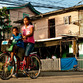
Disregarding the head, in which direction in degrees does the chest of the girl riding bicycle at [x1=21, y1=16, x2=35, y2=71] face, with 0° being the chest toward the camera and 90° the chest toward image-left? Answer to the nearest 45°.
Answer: approximately 45°

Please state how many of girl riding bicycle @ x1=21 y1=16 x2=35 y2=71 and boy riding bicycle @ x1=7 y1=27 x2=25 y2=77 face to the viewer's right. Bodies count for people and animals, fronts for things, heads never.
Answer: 0

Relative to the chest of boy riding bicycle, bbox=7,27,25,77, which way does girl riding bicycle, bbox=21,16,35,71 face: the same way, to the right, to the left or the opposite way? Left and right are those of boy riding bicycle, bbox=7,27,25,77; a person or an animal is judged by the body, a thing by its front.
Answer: the same way

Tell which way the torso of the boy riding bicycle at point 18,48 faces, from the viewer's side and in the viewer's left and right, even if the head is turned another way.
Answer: facing the viewer and to the left of the viewer
